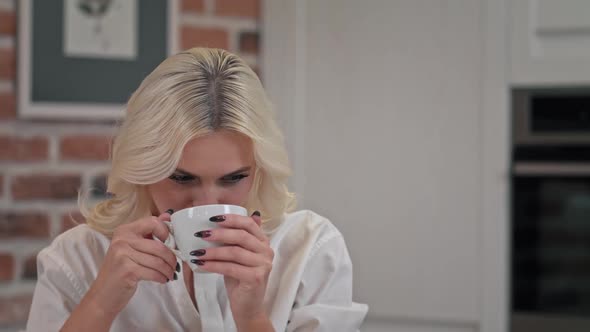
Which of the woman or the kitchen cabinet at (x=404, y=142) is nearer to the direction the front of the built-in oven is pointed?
the woman

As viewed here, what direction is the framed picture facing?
toward the camera

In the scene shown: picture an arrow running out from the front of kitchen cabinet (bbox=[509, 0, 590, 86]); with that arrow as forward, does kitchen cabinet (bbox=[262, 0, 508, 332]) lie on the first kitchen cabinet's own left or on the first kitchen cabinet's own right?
on the first kitchen cabinet's own right

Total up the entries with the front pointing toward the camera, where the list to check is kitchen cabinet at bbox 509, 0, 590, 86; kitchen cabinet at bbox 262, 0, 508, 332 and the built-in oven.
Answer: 3

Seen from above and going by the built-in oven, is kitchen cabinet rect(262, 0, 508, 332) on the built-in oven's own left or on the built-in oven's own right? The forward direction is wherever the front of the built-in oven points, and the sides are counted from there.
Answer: on the built-in oven's own right

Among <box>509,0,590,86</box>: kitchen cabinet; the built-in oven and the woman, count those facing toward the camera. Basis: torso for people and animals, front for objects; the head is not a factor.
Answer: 3

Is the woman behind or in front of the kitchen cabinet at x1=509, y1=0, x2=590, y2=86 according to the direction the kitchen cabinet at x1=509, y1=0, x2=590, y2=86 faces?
in front

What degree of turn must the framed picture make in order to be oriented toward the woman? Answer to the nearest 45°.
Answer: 0° — it already faces them

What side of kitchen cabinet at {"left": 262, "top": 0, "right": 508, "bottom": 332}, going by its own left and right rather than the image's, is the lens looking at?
front

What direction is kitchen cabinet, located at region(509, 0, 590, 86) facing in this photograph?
toward the camera
